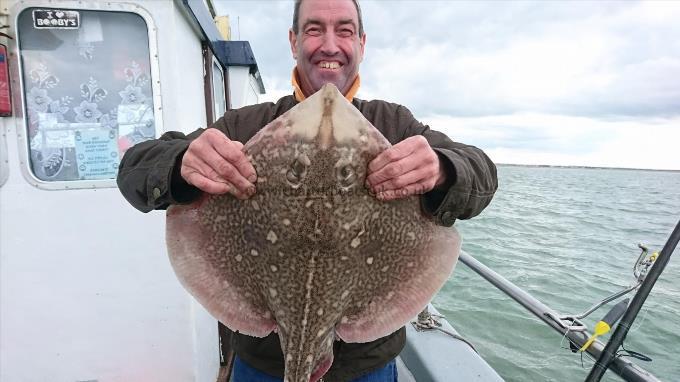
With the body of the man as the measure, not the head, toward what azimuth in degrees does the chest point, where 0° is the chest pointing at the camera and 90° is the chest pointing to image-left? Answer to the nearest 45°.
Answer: approximately 0°

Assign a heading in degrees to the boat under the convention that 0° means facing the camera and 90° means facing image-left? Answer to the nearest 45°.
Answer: approximately 180°

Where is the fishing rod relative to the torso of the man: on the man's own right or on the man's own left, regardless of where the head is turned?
on the man's own left
